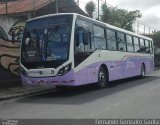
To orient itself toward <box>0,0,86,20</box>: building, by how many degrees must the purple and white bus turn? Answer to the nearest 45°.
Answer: approximately 135° to its right

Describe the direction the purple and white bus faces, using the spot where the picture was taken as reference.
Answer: facing the viewer and to the left of the viewer

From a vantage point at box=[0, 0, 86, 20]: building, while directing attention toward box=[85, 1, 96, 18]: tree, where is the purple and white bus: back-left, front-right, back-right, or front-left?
back-right

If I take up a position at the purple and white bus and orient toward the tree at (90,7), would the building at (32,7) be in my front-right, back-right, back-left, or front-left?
front-left

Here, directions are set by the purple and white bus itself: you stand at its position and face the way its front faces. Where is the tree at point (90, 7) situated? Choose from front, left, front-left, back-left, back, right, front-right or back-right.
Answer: back-right
